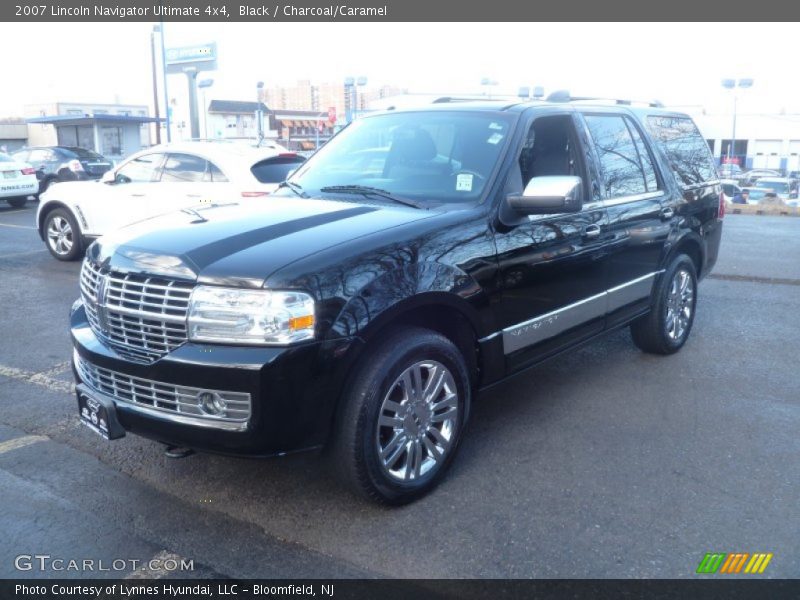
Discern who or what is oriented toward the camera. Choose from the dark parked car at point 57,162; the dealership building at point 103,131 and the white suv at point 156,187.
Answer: the dealership building

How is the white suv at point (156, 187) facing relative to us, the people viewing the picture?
facing away from the viewer and to the left of the viewer

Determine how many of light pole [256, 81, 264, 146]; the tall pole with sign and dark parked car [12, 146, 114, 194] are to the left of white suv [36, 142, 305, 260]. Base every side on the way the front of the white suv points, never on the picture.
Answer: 0

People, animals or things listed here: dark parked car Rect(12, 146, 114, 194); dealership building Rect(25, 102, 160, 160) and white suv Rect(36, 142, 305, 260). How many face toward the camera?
1

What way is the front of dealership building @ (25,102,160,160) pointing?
toward the camera

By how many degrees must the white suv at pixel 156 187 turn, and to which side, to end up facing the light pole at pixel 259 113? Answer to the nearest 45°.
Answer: approximately 45° to its right

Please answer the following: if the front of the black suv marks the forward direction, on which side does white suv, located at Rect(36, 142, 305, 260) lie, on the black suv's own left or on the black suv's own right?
on the black suv's own right

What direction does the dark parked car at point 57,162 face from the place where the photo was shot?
facing away from the viewer and to the left of the viewer

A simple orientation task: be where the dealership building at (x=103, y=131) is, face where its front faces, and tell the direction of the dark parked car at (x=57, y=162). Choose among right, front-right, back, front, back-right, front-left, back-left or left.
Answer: front

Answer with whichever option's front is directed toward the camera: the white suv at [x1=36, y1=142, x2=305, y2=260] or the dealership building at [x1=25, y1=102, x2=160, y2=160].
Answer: the dealership building

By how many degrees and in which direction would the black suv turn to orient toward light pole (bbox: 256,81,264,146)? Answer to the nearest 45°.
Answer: approximately 135° to its right

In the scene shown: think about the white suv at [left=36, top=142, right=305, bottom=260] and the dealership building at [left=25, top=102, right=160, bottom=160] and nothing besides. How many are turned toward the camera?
1

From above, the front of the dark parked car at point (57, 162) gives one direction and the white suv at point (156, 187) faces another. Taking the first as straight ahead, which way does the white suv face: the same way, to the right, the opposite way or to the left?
the same way
